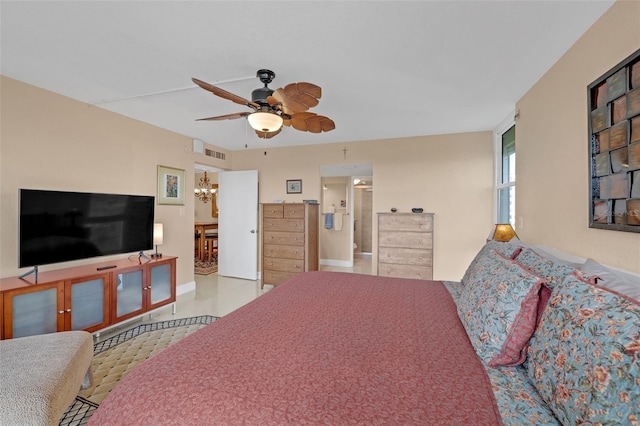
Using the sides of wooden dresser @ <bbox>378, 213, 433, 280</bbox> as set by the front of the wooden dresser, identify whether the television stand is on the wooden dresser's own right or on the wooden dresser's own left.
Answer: on the wooden dresser's own right

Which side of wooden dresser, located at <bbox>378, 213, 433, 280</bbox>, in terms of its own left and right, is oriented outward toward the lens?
front

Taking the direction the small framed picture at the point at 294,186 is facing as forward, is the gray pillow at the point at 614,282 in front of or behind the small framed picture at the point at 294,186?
in front

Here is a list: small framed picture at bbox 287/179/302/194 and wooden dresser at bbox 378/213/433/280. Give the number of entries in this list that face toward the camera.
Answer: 2

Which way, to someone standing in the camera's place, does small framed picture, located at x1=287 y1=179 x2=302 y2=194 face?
facing the viewer

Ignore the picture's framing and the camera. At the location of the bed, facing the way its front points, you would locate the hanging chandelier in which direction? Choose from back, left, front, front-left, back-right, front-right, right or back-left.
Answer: front-right

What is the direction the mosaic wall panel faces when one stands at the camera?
facing the viewer and to the left of the viewer

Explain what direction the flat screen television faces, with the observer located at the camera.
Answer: facing the viewer and to the right of the viewer

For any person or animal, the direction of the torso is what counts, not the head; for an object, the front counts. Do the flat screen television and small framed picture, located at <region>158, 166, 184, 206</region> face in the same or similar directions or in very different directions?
same or similar directions

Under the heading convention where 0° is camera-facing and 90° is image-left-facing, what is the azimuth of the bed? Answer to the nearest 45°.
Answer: approximately 90°

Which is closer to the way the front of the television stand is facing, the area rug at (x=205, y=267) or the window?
the window

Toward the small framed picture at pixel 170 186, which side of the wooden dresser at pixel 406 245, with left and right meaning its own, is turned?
right

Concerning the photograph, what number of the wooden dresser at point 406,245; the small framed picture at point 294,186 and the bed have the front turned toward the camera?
2

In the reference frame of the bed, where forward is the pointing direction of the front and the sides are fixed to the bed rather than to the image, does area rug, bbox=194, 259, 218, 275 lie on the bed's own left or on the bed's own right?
on the bed's own right

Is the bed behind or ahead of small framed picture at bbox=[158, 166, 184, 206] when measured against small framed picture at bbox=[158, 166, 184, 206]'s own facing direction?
ahead
